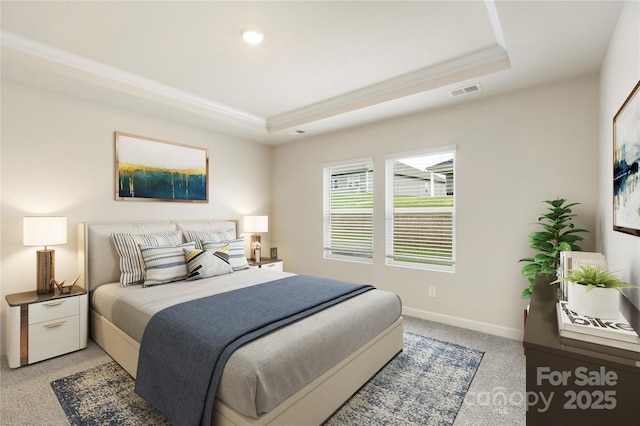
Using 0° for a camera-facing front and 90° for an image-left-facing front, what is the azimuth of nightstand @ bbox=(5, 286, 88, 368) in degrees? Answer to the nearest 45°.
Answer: approximately 315°

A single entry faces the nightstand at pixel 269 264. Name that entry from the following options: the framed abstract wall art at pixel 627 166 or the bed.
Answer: the framed abstract wall art

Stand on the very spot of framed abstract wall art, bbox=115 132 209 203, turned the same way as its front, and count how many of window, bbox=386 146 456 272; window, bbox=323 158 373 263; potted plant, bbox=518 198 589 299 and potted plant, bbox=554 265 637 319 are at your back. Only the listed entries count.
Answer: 0

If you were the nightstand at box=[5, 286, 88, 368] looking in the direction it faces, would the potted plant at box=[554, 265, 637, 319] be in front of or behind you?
in front

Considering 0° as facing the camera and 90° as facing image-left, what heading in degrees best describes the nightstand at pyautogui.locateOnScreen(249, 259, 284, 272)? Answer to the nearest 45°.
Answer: approximately 315°

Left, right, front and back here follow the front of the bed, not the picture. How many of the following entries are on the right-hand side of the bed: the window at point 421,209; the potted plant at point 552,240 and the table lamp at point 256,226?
0

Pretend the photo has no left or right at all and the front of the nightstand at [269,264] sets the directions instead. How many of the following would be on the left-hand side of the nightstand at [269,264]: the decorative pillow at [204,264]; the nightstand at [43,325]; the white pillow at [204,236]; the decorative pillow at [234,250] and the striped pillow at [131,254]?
0

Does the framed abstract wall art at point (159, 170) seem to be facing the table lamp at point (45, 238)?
no

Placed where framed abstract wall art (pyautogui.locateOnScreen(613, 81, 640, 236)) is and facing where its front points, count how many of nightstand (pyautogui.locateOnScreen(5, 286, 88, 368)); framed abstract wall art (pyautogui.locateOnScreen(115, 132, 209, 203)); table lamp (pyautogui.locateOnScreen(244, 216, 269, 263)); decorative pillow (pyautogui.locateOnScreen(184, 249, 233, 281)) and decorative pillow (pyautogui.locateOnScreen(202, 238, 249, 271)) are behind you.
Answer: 0

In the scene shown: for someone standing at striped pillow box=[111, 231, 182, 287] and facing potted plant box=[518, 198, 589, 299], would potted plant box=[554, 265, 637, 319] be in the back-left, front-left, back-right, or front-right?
front-right

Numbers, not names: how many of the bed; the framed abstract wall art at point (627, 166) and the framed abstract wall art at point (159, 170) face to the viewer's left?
1

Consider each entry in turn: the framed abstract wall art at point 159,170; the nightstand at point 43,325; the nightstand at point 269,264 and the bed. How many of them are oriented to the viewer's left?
0

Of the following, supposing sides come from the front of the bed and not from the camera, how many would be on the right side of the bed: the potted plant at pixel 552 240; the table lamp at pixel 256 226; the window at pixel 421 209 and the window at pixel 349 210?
0

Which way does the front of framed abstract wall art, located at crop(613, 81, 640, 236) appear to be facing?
to the viewer's left

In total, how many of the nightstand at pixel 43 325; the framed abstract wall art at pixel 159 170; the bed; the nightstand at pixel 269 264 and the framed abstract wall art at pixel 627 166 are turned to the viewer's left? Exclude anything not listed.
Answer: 1

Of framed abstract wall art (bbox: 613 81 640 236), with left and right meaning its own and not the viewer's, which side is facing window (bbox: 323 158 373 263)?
front

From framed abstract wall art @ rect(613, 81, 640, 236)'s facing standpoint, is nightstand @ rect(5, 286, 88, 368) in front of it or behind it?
in front

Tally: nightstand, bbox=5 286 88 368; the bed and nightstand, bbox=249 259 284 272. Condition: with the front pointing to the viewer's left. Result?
0

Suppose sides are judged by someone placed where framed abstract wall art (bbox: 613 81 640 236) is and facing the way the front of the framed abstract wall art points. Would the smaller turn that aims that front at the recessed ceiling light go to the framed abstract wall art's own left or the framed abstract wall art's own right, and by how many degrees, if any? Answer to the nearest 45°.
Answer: approximately 45° to the framed abstract wall art's own left
